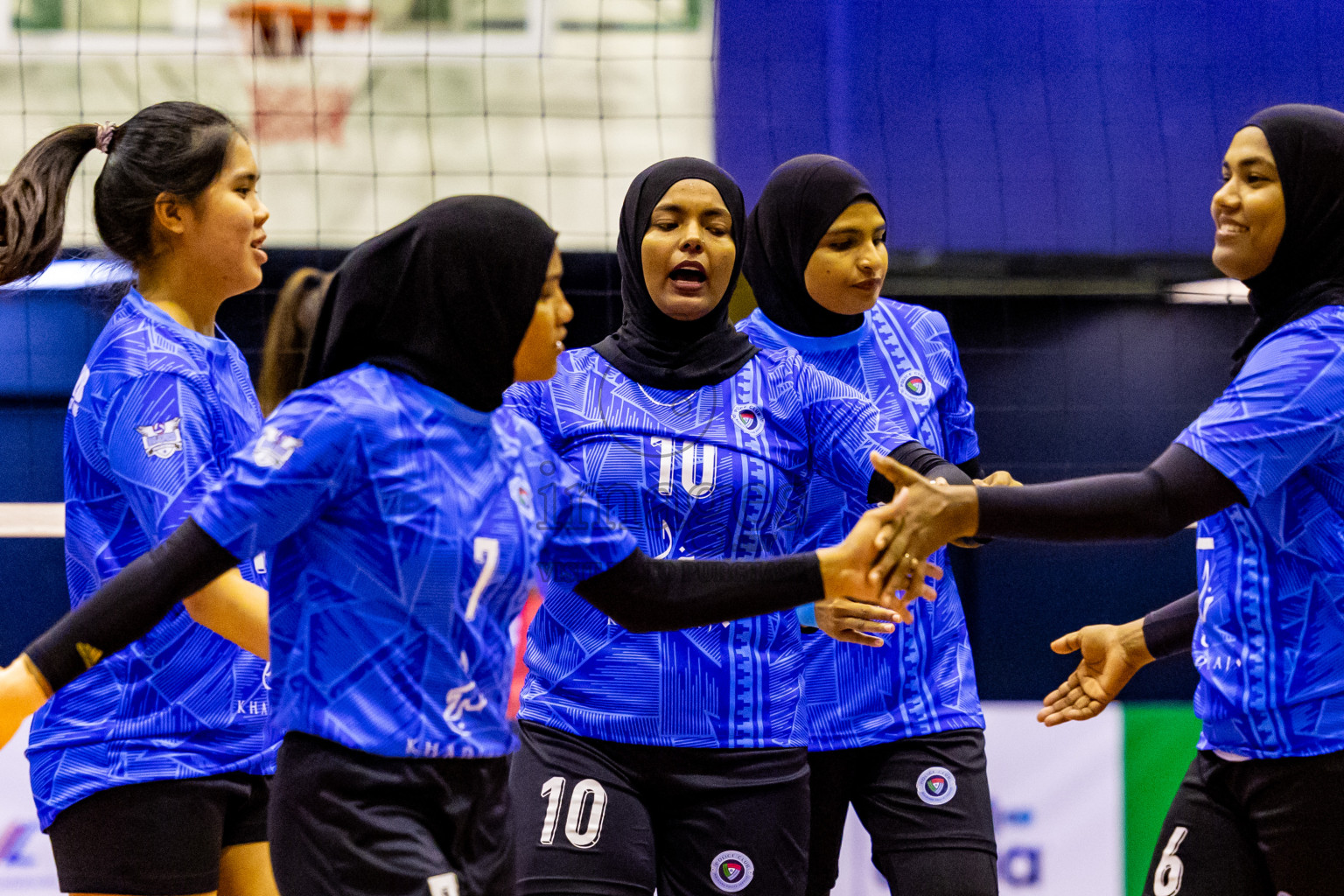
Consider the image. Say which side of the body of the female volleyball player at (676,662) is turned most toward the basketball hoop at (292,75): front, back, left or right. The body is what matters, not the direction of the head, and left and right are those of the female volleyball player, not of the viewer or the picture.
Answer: back

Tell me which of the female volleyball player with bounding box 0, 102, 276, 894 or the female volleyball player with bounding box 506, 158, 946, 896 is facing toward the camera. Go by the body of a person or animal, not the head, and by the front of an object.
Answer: the female volleyball player with bounding box 506, 158, 946, 896

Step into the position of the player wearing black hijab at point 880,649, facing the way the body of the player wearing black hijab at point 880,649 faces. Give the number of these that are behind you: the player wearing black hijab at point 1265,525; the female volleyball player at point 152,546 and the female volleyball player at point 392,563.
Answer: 0

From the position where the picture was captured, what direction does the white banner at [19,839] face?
facing the viewer

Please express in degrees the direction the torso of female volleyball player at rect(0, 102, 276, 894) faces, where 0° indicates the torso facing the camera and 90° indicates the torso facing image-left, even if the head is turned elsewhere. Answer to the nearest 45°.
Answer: approximately 270°

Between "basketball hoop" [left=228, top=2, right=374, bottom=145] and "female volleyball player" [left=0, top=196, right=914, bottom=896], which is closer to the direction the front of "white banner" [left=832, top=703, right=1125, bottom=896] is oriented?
the female volleyball player

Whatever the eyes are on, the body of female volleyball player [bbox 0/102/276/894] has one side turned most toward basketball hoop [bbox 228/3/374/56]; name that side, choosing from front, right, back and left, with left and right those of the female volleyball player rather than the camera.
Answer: left

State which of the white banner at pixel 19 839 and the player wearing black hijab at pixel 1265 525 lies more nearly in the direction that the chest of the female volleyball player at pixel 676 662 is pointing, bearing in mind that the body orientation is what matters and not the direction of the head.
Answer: the player wearing black hijab

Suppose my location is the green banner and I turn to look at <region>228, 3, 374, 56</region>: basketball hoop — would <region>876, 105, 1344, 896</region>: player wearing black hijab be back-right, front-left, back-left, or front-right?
back-left

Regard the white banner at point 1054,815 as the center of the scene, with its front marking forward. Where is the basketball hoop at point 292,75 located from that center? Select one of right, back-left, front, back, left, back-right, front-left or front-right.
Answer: back-right

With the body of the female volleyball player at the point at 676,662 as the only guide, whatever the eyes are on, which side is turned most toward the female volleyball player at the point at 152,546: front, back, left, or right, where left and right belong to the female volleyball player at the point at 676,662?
right

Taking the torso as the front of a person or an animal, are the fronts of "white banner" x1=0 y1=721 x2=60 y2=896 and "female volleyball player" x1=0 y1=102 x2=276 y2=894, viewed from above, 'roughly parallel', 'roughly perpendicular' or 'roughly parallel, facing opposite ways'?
roughly perpendicular

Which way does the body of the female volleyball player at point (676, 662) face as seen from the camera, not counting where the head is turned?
toward the camera

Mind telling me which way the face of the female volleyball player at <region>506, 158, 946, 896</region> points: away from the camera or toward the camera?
toward the camera

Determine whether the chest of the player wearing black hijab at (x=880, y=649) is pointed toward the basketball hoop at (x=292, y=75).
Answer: no

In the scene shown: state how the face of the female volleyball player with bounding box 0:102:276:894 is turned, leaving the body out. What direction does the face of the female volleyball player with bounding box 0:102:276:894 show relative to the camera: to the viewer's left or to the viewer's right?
to the viewer's right
